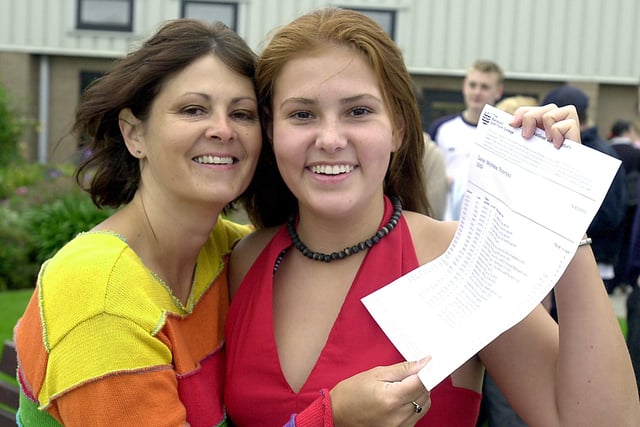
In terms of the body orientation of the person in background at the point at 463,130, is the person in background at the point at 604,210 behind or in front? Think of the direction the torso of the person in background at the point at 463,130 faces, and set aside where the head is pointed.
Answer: in front

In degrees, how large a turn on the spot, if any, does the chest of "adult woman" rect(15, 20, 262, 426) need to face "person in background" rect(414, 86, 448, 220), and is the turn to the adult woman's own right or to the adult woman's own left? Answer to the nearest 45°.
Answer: approximately 90° to the adult woman's own left

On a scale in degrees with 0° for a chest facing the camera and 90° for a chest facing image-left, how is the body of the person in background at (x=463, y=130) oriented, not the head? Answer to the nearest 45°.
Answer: approximately 0°

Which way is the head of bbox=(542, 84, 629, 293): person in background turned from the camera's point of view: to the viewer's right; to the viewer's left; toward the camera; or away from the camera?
away from the camera

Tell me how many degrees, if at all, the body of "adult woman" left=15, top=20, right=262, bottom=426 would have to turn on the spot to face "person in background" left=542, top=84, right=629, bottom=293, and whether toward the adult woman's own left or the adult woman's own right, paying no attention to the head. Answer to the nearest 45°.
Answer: approximately 90° to the adult woman's own left

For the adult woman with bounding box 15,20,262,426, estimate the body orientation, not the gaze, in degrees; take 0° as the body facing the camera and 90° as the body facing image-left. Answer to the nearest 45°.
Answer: approximately 315°

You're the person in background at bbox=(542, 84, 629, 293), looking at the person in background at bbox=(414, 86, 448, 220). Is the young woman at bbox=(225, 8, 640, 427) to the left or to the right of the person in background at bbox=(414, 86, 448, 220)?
left

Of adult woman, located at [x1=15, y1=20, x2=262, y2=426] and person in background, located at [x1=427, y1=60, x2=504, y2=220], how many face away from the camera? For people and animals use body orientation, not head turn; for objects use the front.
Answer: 0
